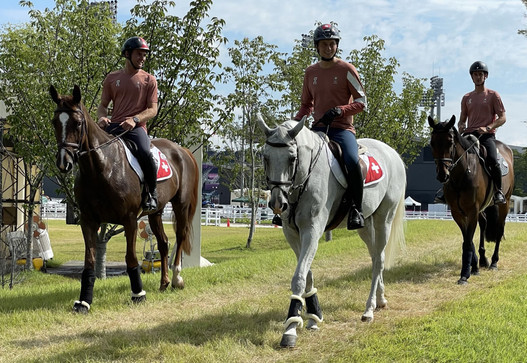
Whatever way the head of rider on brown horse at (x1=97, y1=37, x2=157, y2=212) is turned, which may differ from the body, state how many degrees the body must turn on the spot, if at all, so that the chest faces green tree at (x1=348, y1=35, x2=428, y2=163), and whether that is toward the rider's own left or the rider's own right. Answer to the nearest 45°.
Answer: approximately 180°

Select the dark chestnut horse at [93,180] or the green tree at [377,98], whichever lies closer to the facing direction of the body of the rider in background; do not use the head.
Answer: the dark chestnut horse

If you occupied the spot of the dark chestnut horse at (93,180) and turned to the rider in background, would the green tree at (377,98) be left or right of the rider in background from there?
left

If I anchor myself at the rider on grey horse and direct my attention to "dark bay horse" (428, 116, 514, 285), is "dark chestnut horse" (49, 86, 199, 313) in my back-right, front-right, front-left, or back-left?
back-left

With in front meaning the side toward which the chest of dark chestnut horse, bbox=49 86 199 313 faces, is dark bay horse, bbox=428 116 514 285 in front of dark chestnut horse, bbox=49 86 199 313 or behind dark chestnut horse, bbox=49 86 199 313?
behind

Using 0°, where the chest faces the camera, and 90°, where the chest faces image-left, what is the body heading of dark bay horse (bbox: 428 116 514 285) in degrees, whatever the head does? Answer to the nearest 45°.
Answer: approximately 45°

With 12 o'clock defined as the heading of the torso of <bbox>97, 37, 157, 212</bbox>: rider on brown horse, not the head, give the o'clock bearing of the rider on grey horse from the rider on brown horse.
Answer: The rider on grey horse is roughly at 9 o'clock from the rider on brown horse.

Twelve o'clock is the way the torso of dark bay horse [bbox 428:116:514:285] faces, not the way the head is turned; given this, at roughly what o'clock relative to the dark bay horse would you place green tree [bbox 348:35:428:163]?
The green tree is roughly at 4 o'clock from the dark bay horse.

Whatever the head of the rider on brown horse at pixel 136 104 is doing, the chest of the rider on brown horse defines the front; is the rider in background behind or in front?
behind
